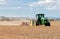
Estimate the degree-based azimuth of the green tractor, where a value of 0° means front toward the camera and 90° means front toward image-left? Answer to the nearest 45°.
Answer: approximately 315°
